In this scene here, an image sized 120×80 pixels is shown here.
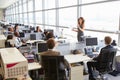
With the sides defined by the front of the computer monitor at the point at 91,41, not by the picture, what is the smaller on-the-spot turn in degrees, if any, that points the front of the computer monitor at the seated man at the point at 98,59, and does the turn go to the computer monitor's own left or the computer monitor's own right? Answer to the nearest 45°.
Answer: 0° — it already faces them

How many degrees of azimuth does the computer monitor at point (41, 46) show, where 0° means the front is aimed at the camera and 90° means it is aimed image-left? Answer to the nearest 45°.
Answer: approximately 315°

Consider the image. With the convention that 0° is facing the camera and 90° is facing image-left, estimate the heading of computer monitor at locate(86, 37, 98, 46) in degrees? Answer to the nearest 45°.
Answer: approximately 0°

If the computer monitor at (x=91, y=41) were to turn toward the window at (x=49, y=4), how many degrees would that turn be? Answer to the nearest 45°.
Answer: approximately 135° to its right

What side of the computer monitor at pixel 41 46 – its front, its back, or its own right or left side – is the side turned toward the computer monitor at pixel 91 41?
left

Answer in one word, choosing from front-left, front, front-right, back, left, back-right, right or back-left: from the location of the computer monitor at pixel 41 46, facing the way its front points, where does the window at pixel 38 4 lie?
back-left
